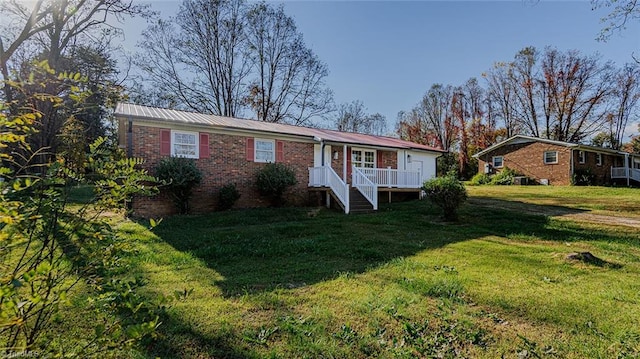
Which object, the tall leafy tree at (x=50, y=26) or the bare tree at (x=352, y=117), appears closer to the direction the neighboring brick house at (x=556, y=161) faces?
the tall leafy tree

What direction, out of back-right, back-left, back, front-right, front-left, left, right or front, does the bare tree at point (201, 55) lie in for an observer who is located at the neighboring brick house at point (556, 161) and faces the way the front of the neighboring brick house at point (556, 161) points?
right

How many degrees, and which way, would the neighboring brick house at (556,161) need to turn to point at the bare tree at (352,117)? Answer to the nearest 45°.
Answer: approximately 135° to its right

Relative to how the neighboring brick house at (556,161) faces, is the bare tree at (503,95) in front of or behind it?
behind

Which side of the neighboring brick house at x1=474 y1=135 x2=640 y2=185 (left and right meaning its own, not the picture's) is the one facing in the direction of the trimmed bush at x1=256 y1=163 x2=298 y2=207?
right

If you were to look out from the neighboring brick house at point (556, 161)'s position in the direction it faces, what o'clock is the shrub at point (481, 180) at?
The shrub is roughly at 4 o'clock from the neighboring brick house.

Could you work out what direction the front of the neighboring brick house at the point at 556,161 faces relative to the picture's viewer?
facing the viewer and to the right of the viewer

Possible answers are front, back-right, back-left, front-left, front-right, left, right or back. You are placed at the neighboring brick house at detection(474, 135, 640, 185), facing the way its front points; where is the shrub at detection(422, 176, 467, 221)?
front-right

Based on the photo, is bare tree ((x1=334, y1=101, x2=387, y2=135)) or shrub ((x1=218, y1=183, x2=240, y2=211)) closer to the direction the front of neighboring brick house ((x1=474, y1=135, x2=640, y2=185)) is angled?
the shrub

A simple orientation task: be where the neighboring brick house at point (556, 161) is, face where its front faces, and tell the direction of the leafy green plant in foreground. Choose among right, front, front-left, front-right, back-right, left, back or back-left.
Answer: front-right

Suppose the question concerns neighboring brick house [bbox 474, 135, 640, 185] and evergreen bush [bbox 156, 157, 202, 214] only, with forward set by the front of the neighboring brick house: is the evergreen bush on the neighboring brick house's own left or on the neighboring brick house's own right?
on the neighboring brick house's own right
